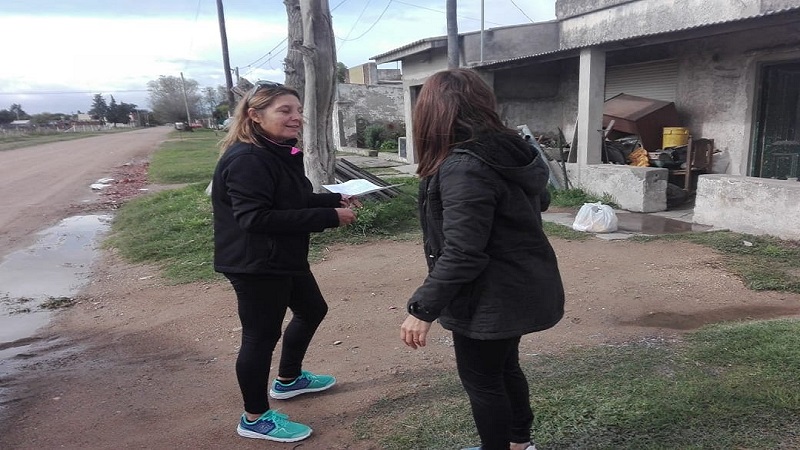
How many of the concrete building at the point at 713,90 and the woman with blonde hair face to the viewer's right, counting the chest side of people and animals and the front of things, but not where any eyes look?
1

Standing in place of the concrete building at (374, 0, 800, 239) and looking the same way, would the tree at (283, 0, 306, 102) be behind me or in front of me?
in front

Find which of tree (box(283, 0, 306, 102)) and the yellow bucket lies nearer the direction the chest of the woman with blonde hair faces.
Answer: the yellow bucket

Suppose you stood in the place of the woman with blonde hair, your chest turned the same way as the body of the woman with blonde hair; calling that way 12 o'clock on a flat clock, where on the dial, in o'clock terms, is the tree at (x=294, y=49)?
The tree is roughly at 9 o'clock from the woman with blonde hair.

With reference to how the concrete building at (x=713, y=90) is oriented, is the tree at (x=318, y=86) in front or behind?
in front

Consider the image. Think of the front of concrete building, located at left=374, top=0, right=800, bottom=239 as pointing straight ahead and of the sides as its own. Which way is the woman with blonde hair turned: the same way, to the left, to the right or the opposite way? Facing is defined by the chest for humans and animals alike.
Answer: the opposite way

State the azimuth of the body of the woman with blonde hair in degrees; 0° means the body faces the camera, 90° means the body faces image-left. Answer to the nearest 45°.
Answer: approximately 270°

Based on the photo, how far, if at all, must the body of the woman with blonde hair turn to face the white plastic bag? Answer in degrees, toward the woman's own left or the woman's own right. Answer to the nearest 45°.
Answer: approximately 45° to the woman's own left

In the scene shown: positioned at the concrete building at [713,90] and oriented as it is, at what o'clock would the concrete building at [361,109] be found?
the concrete building at [361,109] is roughly at 3 o'clock from the concrete building at [713,90].

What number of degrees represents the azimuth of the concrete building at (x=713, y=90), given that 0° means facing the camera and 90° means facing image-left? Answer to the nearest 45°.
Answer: approximately 45°

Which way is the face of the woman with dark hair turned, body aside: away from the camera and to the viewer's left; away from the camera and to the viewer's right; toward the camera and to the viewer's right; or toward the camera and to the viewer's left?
away from the camera and to the viewer's left

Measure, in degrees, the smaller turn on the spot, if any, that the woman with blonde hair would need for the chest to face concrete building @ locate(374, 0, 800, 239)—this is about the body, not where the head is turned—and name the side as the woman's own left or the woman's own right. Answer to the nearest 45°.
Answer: approximately 45° to the woman's own left
